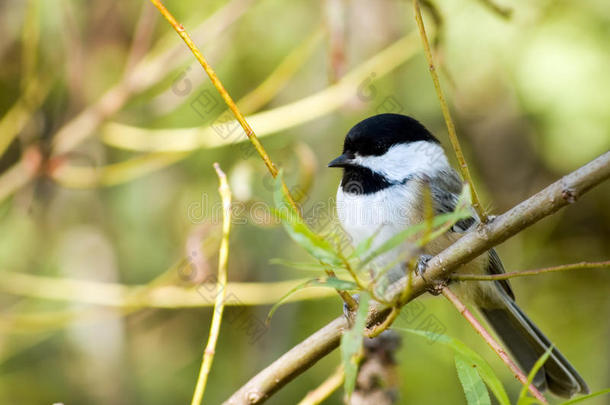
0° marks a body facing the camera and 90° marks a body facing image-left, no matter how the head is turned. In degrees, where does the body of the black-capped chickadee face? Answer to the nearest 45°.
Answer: approximately 90°

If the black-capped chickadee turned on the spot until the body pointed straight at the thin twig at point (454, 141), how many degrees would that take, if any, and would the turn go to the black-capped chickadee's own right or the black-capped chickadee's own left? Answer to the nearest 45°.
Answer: approximately 90° to the black-capped chickadee's own left

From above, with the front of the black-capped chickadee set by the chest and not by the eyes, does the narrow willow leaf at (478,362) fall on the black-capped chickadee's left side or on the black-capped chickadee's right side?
on the black-capped chickadee's left side

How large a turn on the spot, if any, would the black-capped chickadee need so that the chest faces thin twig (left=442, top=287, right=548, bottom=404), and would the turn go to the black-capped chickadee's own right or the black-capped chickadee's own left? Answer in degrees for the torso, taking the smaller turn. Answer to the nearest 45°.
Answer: approximately 90° to the black-capped chickadee's own left
